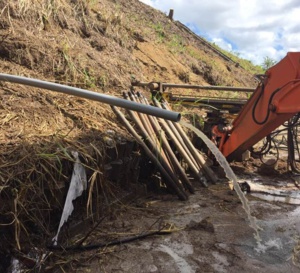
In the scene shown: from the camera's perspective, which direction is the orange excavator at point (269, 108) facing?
to the viewer's left

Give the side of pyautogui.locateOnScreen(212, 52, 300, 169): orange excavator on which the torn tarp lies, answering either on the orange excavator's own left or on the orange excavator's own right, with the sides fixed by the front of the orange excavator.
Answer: on the orange excavator's own left
